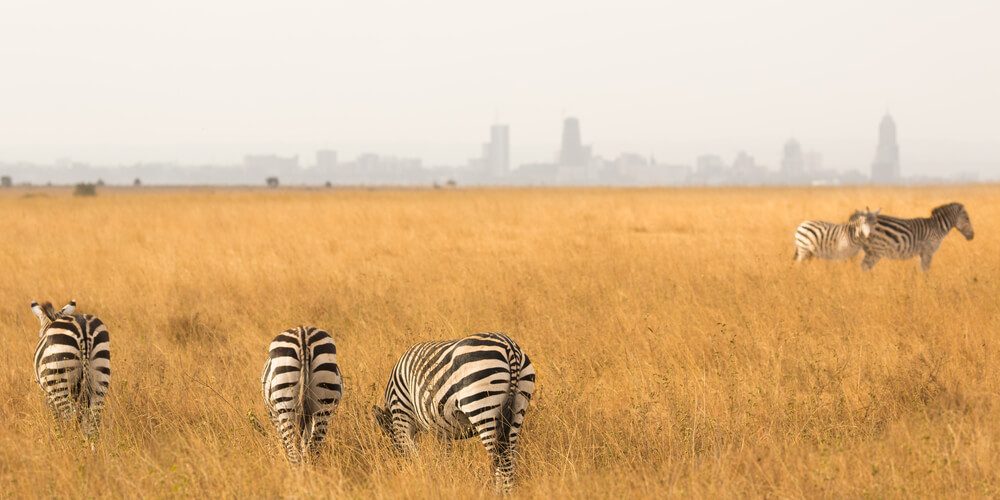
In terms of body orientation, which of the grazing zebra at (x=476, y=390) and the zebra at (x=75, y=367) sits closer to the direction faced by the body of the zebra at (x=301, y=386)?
the zebra

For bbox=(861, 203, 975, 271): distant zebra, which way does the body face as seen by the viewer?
to the viewer's right

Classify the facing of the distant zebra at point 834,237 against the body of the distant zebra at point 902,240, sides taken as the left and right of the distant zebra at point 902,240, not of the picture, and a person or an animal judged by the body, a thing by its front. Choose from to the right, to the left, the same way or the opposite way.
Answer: the same way

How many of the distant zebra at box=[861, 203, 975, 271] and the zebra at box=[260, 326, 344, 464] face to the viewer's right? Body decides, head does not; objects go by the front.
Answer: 1

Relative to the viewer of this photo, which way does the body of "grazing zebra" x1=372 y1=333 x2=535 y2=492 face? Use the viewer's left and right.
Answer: facing away from the viewer and to the left of the viewer

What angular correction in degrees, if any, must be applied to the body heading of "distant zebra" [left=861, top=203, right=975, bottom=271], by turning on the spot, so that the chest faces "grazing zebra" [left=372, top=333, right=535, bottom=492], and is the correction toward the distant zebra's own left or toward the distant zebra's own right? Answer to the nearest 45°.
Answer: approximately 90° to the distant zebra's own right

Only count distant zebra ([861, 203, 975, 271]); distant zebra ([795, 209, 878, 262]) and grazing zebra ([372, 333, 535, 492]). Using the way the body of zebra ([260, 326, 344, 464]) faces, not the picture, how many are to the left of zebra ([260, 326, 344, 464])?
0

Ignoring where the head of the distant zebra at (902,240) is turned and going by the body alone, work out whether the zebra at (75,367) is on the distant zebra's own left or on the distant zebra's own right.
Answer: on the distant zebra's own right

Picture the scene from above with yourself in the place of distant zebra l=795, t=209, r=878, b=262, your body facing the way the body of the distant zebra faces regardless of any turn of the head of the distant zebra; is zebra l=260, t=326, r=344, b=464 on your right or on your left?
on your right

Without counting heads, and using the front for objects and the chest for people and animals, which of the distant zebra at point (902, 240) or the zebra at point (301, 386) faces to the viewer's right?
the distant zebra

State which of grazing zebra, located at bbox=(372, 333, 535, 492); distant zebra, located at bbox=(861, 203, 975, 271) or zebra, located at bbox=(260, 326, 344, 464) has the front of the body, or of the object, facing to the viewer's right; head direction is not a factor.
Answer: the distant zebra

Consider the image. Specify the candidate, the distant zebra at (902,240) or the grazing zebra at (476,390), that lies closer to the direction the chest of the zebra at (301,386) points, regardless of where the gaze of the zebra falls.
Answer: the distant zebra

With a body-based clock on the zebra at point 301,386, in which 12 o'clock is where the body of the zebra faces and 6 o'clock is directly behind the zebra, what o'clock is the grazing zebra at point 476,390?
The grazing zebra is roughly at 4 o'clock from the zebra.

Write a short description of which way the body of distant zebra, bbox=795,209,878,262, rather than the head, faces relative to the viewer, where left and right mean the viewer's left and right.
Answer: facing to the right of the viewer

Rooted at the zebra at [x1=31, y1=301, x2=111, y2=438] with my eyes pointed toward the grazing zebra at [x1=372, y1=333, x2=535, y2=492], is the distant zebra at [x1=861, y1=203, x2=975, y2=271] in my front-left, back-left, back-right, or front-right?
front-left

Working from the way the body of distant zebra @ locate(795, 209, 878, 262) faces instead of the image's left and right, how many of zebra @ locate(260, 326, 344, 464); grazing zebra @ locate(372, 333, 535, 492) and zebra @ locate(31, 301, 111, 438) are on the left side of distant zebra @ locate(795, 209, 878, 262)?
0

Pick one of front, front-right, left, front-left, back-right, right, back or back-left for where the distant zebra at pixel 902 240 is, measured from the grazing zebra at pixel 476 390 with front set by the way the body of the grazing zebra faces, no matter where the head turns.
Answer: right

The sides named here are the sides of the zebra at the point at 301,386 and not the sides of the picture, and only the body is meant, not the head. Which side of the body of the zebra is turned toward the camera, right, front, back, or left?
back
